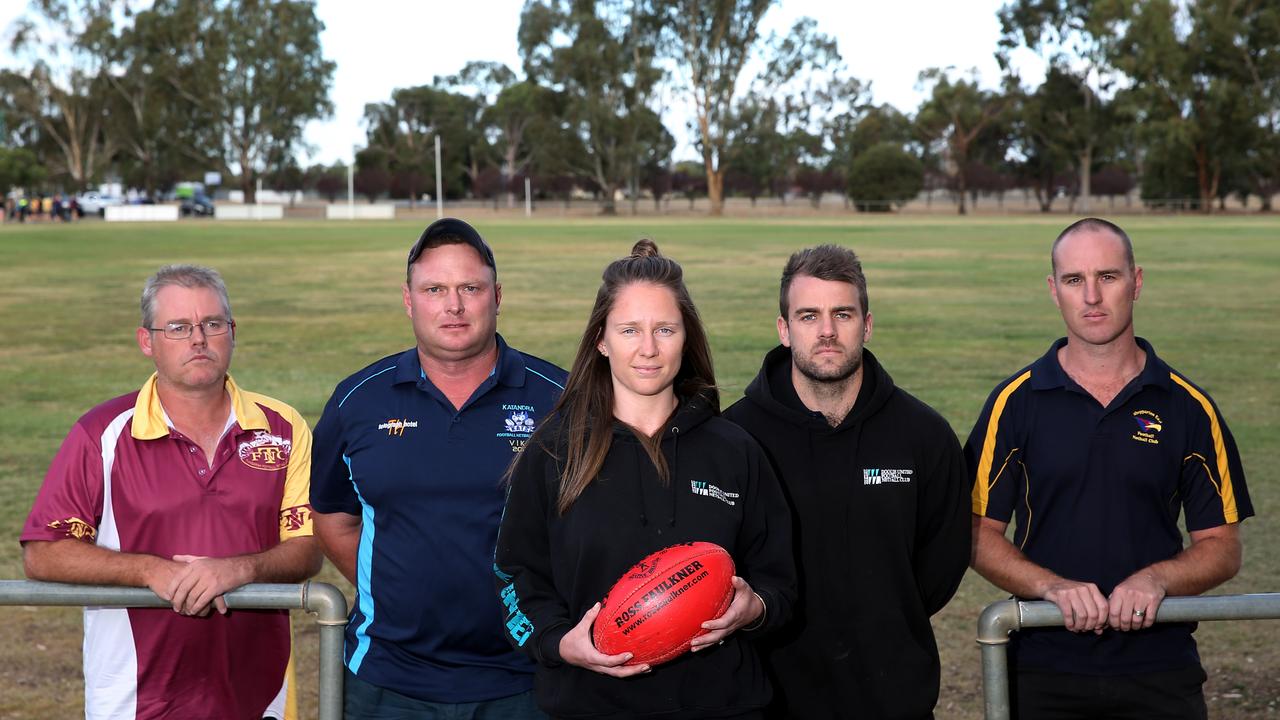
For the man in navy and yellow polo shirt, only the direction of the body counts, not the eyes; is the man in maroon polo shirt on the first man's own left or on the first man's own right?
on the first man's own right

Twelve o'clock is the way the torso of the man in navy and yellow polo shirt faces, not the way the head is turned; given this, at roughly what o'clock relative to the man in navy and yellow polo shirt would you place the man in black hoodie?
The man in black hoodie is roughly at 2 o'clock from the man in navy and yellow polo shirt.

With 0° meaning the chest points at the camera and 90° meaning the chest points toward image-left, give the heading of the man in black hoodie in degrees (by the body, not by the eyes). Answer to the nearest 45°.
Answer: approximately 0°

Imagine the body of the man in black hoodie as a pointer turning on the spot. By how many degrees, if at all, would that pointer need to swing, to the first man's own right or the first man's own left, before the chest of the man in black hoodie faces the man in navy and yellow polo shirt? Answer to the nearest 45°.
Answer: approximately 135° to the first man's own left

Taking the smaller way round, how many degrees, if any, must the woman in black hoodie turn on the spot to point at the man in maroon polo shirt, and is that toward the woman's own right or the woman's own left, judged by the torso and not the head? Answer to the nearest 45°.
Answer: approximately 135° to the woman's own right
